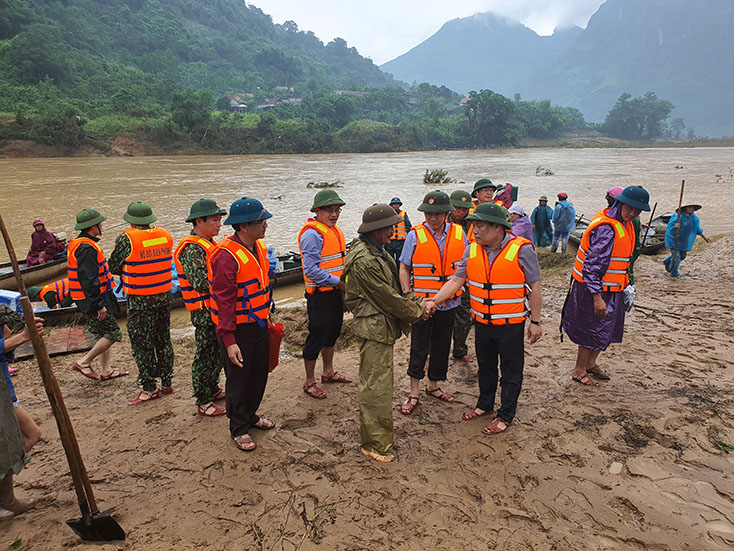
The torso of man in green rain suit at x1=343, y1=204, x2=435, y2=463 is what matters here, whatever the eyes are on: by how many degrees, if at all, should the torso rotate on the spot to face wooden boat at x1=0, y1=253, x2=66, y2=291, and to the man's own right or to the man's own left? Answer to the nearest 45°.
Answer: approximately 135° to the man's own left

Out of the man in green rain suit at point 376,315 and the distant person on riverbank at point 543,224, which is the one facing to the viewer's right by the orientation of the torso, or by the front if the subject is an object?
the man in green rain suit

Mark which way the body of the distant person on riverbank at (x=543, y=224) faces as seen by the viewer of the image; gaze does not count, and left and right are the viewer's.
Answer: facing the viewer

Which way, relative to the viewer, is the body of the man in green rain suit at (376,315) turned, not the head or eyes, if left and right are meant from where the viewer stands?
facing to the right of the viewer

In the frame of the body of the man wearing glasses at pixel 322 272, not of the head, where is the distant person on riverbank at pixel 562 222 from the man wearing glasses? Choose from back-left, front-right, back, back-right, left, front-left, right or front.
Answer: left

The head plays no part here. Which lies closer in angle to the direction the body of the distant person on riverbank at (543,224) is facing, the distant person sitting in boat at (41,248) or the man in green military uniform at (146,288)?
the man in green military uniform

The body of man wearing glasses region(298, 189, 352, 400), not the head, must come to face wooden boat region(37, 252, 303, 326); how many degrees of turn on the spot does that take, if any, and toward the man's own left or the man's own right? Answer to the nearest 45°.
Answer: approximately 180°
